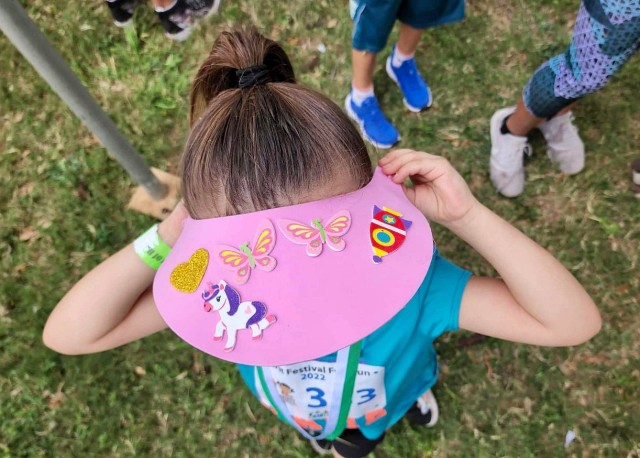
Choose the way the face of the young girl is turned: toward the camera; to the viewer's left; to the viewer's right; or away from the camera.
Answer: toward the camera

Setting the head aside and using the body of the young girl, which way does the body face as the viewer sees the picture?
toward the camera

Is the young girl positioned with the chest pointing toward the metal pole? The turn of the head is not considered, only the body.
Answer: no
